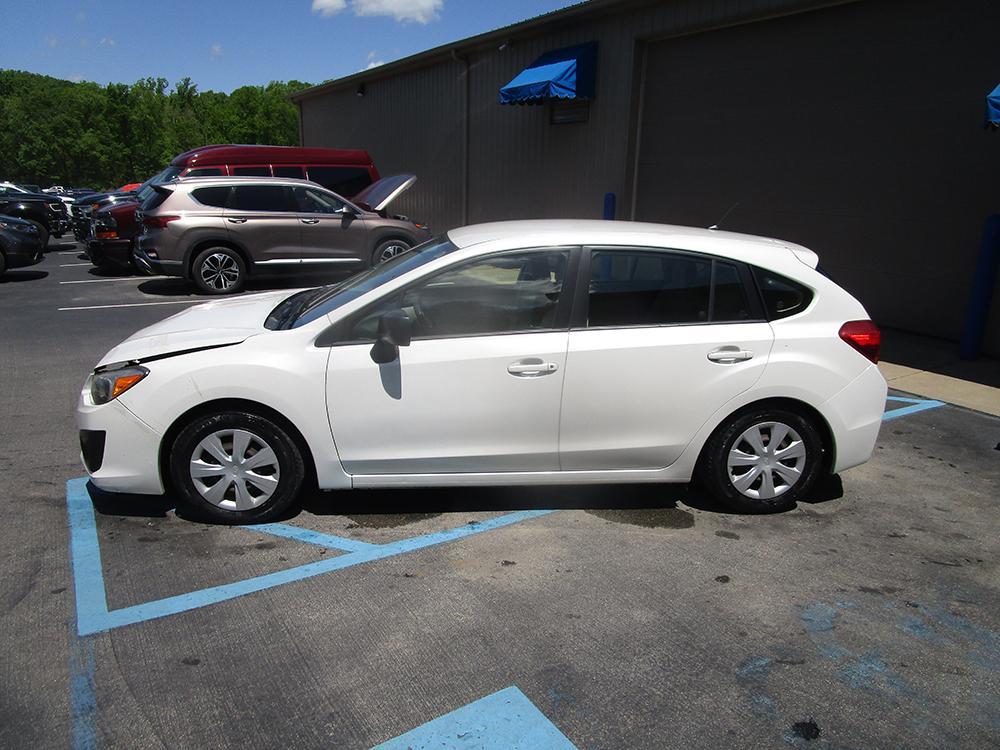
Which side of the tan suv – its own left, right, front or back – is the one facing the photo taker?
right

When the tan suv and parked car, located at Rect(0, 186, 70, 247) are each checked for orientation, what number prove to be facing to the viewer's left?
0

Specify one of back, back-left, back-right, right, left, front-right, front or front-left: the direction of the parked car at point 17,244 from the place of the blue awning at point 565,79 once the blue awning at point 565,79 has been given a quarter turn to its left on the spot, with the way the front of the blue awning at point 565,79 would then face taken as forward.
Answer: back-right

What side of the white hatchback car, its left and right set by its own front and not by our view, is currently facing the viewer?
left

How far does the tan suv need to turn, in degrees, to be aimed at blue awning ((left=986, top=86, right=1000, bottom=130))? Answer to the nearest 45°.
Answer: approximately 45° to its right

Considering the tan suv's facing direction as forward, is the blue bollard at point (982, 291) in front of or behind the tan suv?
in front

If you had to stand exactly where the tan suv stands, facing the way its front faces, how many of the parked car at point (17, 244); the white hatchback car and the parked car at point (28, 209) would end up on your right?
1

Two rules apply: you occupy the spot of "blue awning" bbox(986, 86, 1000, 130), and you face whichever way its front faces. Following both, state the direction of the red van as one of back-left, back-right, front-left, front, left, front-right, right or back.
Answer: front-right

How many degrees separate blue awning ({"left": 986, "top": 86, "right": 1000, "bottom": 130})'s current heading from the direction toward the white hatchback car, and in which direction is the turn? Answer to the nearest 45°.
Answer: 0° — it already faces it

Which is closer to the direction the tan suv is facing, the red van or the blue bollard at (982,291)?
the blue bollard

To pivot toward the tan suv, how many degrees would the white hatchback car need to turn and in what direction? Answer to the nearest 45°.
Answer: approximately 45° to its right
